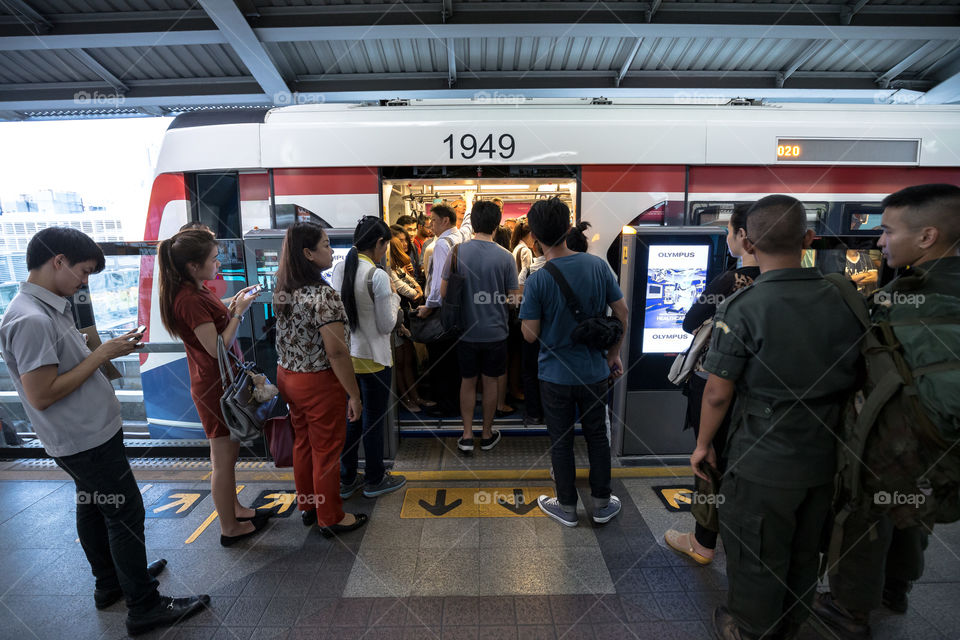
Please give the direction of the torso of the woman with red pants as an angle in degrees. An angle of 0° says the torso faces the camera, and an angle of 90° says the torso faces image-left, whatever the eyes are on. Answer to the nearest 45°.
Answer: approximately 225°

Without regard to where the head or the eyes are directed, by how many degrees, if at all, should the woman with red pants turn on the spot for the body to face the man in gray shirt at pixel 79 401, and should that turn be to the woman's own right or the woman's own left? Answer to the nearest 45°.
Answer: approximately 135° to the woman's own left

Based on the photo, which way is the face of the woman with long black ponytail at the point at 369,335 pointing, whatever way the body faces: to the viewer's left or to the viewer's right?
to the viewer's right

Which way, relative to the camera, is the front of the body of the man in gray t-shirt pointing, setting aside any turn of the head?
away from the camera

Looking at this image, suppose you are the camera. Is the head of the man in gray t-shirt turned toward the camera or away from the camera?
away from the camera

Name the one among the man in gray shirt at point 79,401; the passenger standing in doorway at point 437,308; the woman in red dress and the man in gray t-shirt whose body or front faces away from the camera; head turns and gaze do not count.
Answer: the man in gray t-shirt

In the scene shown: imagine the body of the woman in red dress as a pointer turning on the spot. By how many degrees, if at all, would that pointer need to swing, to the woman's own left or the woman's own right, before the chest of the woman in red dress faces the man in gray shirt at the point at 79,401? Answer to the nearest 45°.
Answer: approximately 135° to the woman's own right

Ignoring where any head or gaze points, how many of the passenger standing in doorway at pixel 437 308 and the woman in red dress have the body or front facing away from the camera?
0

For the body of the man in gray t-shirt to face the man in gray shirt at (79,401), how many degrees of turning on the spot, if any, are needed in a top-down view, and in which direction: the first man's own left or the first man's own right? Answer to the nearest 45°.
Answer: approximately 135° to the first man's own left

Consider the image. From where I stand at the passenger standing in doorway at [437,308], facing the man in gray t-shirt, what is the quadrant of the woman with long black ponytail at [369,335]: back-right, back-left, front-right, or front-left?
front-right

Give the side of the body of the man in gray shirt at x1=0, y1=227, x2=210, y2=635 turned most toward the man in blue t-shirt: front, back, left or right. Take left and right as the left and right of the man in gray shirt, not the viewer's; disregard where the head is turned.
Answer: front

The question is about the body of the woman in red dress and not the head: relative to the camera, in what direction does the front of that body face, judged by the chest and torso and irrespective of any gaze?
to the viewer's right

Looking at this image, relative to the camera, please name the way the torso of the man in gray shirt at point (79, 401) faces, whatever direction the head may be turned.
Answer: to the viewer's right

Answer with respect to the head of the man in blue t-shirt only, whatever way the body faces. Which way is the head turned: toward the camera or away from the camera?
away from the camera

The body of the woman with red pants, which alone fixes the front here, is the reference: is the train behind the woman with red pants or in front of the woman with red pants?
in front
